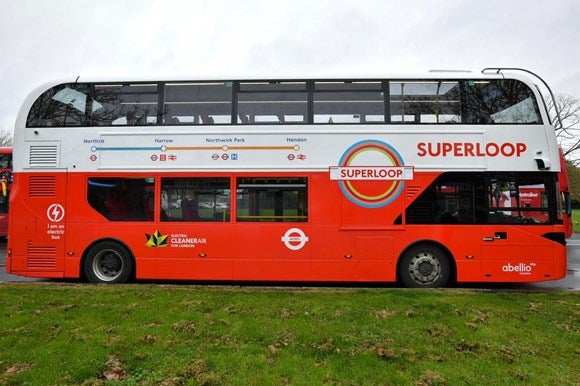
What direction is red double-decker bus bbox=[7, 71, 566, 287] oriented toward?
to the viewer's right

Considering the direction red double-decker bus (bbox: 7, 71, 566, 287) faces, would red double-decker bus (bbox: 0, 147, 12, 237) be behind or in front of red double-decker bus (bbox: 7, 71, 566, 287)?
behind
